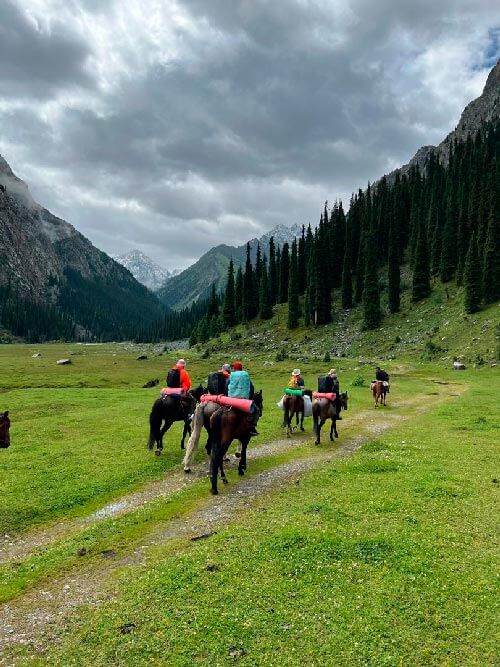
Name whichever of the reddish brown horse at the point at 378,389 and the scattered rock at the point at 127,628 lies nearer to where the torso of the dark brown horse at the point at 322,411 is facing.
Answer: the reddish brown horse

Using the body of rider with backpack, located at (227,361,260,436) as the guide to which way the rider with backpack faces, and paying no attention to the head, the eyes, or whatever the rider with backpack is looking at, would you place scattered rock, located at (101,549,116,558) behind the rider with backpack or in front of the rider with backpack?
behind

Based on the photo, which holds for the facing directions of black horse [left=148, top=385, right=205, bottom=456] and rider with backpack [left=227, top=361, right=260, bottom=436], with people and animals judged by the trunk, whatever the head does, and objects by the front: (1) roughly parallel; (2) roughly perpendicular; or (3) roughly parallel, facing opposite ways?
roughly parallel

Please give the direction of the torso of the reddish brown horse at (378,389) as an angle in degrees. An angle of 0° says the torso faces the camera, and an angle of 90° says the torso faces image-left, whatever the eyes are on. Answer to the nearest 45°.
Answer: approximately 180°

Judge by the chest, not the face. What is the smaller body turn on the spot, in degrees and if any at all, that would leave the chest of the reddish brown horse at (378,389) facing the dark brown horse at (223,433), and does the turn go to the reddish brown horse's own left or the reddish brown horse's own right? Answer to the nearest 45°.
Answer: approximately 180°

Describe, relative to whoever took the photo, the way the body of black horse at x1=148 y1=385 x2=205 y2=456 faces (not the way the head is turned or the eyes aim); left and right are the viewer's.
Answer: facing away from the viewer and to the right of the viewer

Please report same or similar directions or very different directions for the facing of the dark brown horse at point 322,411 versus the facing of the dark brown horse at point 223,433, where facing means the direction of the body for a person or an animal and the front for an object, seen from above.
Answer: same or similar directions

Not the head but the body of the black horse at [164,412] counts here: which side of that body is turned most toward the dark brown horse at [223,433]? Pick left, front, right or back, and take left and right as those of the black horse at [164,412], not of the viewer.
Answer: right

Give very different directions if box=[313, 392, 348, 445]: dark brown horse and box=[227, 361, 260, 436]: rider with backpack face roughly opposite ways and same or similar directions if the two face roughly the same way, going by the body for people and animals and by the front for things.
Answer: same or similar directions

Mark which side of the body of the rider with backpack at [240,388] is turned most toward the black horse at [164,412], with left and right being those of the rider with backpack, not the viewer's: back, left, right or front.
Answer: left

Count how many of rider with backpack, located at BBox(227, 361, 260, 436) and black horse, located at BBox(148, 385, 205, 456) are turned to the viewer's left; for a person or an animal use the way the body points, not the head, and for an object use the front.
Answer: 0

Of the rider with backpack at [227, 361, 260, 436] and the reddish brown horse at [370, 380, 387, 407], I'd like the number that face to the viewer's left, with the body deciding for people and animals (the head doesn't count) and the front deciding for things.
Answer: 0

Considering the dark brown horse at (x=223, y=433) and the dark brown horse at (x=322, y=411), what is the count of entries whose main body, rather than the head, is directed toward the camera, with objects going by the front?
0

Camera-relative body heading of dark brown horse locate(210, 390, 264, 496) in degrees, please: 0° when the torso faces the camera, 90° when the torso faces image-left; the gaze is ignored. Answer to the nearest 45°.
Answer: approximately 225°

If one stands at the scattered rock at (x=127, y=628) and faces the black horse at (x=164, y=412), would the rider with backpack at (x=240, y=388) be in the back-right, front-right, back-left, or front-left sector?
front-right

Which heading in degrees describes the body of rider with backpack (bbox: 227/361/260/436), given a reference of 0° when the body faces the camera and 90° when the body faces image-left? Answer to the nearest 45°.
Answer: approximately 225°
